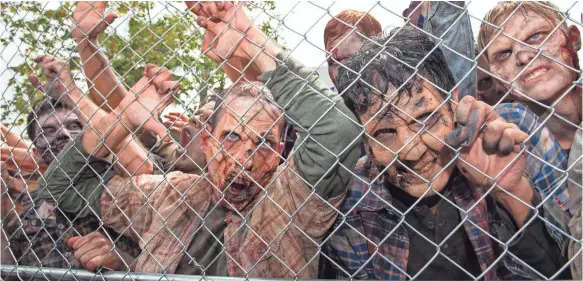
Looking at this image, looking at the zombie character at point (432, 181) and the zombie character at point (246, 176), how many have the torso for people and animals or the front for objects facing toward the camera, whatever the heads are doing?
2

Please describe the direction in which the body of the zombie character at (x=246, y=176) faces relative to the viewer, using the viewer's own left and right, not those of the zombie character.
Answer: facing the viewer
